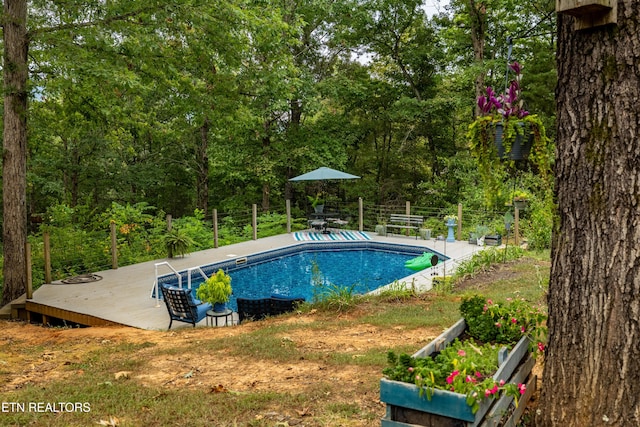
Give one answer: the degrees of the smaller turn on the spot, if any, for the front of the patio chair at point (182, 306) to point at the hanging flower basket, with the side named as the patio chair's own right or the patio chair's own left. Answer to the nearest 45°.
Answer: approximately 90° to the patio chair's own right

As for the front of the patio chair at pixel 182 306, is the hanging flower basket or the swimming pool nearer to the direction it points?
the swimming pool

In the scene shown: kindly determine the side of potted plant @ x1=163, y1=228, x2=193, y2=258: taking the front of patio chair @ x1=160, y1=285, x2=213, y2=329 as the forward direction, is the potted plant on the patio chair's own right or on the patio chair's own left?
on the patio chair's own left

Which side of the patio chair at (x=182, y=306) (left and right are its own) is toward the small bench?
front

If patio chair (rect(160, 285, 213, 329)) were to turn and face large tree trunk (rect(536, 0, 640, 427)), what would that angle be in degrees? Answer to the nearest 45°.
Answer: approximately 135° to its right

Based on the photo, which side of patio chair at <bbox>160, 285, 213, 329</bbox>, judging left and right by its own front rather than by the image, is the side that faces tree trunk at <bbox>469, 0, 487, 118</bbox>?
front

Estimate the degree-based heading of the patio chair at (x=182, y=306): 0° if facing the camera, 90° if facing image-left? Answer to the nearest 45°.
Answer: approximately 225°

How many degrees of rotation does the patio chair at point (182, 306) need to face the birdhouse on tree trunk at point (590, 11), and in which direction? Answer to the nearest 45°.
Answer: approximately 135° to its right

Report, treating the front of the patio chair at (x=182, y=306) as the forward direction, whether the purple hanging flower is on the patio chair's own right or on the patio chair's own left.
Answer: on the patio chair's own right
